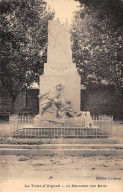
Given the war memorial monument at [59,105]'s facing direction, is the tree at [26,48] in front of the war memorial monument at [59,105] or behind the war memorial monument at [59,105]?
behind

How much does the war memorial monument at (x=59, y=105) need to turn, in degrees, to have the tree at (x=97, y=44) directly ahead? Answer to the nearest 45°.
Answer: approximately 180°

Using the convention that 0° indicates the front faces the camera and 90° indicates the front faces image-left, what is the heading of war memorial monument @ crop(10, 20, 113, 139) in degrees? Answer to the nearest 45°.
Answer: approximately 0°
